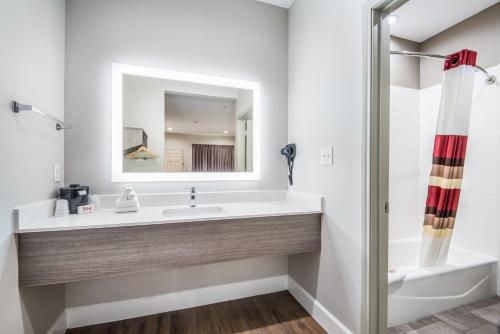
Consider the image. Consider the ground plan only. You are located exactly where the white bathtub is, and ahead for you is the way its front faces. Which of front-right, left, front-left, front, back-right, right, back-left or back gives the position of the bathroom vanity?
right

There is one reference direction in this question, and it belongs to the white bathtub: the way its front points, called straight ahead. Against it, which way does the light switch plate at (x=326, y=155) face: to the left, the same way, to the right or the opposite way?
to the right

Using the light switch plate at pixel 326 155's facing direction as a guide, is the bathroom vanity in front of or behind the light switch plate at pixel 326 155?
in front

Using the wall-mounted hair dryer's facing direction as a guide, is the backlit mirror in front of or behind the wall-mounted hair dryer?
in front

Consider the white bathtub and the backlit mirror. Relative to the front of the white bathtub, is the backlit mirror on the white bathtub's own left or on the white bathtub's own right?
on the white bathtub's own right

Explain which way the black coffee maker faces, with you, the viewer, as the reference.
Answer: facing the viewer and to the right of the viewer

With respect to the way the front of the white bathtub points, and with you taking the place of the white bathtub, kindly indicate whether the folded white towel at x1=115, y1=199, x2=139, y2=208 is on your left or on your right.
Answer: on your right

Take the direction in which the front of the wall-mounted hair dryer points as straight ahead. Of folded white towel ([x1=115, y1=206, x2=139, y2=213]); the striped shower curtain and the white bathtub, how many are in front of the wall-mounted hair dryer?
1

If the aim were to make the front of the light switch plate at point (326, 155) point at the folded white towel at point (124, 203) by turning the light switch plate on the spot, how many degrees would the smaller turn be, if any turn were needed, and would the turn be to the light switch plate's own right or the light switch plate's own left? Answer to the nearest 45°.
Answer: approximately 45° to the light switch plate's own right

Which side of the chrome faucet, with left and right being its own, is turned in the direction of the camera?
front

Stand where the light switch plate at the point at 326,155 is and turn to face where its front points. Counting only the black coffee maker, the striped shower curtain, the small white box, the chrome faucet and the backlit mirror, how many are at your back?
1

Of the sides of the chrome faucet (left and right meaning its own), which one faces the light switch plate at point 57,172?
right

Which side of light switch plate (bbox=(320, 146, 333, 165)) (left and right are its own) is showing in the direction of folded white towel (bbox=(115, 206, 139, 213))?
front

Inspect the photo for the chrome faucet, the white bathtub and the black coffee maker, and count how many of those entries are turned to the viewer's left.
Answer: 0

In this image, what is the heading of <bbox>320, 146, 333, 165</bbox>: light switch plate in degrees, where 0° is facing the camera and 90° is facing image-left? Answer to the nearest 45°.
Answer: approximately 45°
